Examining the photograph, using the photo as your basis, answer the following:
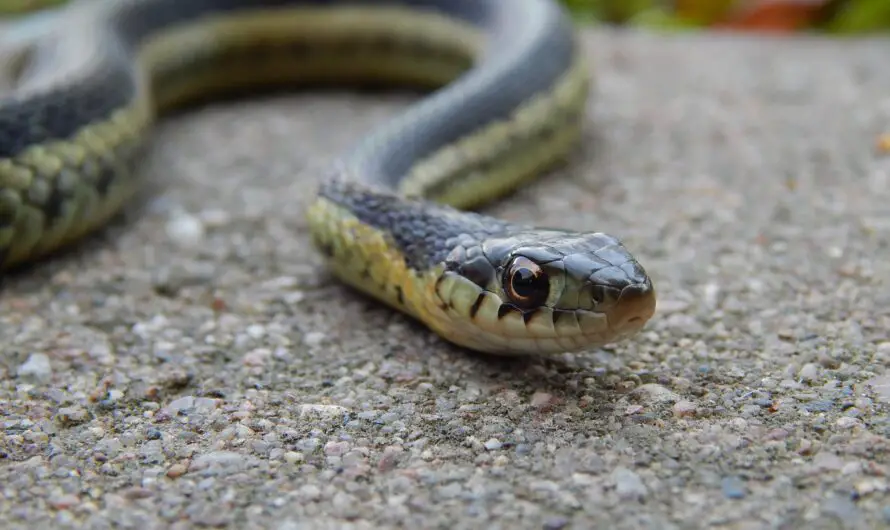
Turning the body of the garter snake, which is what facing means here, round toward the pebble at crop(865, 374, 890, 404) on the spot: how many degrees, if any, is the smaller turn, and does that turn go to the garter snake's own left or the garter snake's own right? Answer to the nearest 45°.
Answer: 0° — it already faces it

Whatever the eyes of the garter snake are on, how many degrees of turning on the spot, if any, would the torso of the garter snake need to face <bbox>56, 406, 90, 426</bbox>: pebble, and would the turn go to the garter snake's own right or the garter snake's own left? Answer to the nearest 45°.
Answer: approximately 90° to the garter snake's own right

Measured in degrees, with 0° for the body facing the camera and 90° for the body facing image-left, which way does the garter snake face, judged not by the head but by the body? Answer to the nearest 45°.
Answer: approximately 315°

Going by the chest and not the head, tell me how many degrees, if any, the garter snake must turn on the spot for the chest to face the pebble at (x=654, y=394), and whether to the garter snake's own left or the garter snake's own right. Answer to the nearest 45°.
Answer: approximately 45° to the garter snake's own right

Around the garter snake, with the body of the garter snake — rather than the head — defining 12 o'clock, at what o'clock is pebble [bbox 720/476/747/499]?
The pebble is roughly at 1 o'clock from the garter snake.

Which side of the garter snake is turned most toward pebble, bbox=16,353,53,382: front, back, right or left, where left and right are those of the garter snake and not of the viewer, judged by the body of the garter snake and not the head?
right
